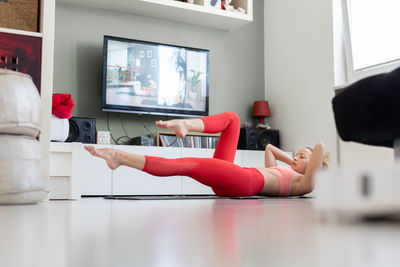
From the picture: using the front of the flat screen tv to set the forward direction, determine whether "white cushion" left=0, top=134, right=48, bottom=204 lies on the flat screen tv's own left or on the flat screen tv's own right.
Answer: on the flat screen tv's own right

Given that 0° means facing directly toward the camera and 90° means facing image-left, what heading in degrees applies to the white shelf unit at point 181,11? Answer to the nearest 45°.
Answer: approximately 315°

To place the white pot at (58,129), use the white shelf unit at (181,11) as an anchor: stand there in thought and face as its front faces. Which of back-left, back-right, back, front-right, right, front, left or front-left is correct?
right

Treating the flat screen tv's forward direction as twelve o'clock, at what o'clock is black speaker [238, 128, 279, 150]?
The black speaker is roughly at 10 o'clock from the flat screen tv.

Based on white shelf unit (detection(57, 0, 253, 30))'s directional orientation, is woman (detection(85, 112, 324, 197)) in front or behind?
in front

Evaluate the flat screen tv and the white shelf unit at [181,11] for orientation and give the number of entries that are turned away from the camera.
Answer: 0

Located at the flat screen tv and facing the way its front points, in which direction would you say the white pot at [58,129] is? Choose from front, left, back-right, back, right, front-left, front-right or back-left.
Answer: right

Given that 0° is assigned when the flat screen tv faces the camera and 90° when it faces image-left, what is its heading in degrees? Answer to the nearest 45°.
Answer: approximately 315°
